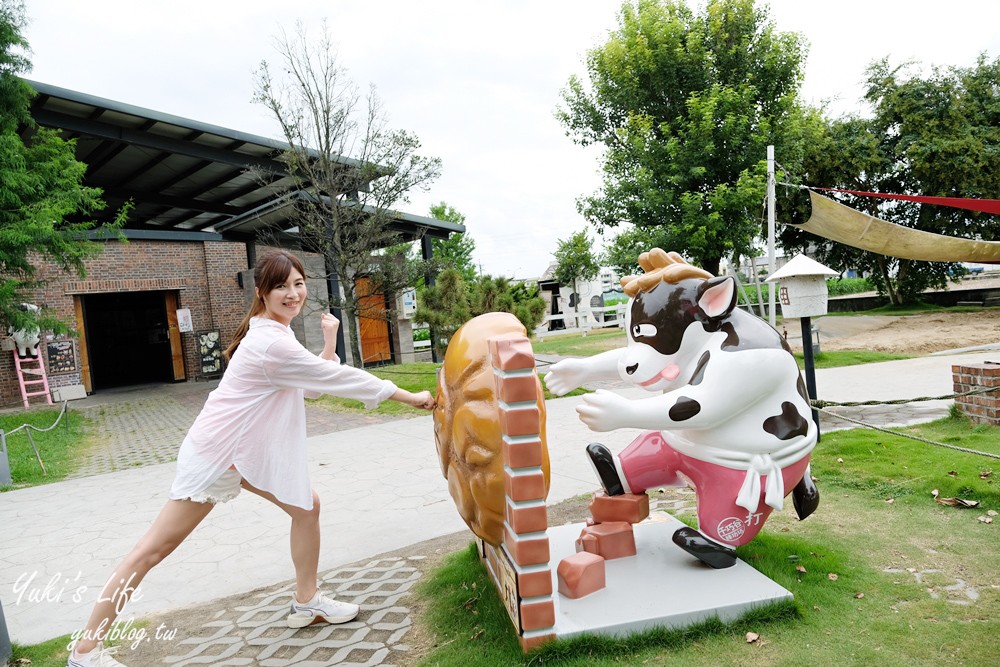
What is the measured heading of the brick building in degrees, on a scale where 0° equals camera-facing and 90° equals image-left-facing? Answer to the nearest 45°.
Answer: approximately 315°

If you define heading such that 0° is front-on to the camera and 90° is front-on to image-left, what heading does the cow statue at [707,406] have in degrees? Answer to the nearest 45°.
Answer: approximately 90°
